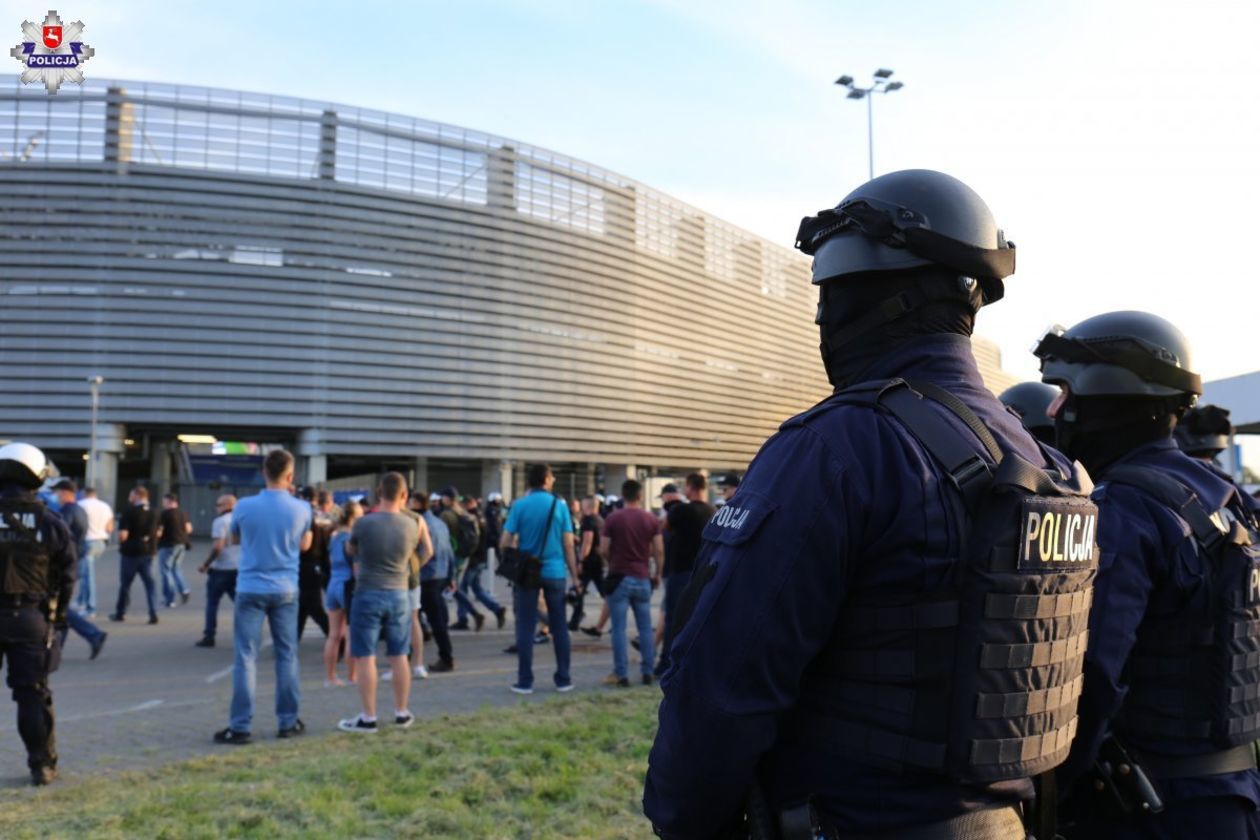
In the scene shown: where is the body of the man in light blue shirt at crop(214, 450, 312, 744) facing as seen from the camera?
away from the camera

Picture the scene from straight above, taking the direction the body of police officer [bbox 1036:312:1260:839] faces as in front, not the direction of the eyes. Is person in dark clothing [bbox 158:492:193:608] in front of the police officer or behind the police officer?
in front

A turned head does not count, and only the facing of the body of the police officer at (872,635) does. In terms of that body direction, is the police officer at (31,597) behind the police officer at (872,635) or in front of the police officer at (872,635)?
in front

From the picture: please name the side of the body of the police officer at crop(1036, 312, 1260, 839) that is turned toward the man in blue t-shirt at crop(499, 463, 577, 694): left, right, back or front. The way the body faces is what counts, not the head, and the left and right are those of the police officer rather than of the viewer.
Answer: front

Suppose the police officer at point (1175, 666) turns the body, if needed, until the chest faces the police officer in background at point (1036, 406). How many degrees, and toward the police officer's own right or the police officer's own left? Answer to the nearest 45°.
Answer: approximately 45° to the police officer's own right

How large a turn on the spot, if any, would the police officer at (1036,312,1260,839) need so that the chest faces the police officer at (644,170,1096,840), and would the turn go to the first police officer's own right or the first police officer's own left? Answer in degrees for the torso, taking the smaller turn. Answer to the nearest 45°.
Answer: approximately 135° to the first police officer's own left

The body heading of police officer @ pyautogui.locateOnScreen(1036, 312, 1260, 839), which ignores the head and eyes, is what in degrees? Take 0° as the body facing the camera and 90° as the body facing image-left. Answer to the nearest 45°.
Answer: approximately 135°

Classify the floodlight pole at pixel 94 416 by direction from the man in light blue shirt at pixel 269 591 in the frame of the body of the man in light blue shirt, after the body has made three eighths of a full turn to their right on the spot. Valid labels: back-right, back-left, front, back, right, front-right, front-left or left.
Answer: back-left

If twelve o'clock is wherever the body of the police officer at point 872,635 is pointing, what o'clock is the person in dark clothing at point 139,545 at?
The person in dark clothing is roughly at 12 o'clock from the police officer.

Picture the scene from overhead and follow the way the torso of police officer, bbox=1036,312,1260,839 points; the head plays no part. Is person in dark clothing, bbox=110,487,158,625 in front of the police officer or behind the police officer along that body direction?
in front

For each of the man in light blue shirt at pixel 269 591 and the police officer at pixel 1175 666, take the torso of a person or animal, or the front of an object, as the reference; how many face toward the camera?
0
